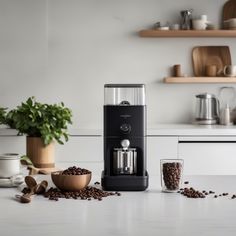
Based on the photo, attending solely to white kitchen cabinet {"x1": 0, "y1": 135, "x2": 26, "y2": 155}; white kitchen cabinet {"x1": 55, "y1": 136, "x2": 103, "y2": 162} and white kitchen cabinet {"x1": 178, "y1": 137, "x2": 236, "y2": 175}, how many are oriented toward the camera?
3

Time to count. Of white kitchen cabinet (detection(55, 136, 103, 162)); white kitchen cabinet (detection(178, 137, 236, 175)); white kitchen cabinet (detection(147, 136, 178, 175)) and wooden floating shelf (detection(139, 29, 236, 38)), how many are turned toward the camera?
4

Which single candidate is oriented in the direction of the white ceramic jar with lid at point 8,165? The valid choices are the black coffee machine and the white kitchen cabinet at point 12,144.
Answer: the white kitchen cabinet

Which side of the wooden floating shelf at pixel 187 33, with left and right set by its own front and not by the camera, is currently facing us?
front

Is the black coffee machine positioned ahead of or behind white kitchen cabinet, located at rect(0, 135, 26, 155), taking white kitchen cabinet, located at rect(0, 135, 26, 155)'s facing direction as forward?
ahead

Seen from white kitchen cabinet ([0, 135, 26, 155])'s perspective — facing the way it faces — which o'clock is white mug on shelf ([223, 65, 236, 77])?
The white mug on shelf is roughly at 9 o'clock from the white kitchen cabinet.

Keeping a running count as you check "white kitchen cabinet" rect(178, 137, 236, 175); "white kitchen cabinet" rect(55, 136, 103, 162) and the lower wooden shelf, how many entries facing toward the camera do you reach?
3

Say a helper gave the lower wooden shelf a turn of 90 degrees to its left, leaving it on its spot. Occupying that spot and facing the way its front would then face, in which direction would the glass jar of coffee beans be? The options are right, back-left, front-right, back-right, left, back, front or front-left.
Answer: right

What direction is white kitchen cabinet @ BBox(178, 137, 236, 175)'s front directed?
toward the camera

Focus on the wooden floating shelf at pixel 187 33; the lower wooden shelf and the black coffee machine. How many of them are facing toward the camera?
3

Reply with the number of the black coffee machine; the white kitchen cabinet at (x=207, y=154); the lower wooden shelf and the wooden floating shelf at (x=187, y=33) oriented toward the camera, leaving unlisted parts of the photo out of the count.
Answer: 4

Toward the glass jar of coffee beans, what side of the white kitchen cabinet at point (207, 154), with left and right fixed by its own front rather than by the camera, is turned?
front

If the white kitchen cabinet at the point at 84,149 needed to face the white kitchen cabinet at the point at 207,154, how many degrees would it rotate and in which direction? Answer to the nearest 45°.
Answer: approximately 90° to its left

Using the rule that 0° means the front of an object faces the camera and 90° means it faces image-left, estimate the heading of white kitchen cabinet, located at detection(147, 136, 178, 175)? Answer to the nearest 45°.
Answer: approximately 0°
